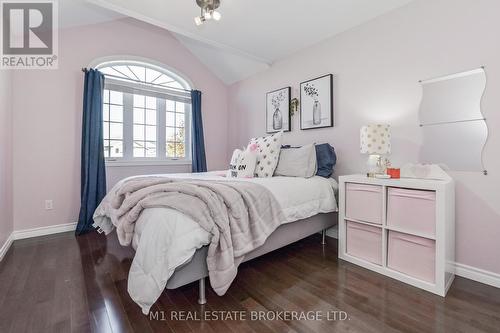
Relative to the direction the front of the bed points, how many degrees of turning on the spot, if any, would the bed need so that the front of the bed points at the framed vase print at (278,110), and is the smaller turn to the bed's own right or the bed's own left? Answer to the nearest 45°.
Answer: approximately 180°

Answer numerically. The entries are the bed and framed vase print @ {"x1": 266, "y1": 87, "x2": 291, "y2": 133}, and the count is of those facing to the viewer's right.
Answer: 0

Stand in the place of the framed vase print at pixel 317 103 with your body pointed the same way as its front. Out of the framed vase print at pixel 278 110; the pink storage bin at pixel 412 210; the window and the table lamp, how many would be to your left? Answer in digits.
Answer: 2

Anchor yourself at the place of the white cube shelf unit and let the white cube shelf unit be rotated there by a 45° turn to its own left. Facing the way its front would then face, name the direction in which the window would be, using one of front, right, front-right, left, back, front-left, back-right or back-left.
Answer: right

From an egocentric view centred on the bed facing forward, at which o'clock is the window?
The window is roughly at 4 o'clock from the bed.

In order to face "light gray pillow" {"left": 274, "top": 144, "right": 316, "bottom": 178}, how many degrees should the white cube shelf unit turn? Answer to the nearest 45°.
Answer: approximately 45° to its right

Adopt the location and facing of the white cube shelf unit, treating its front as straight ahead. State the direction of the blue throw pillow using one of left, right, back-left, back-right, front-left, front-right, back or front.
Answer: right

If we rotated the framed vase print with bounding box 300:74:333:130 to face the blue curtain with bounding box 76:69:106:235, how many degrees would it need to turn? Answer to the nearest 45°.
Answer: approximately 45° to its right

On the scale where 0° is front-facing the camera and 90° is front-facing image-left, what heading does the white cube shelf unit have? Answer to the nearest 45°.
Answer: approximately 45°

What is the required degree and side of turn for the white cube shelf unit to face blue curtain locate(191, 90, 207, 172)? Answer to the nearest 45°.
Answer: approximately 45° to its right

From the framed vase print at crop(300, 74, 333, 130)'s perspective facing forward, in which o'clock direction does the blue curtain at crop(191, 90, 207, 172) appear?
The blue curtain is roughly at 2 o'clock from the framed vase print.

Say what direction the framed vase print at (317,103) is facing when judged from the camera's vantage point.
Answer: facing the viewer and to the left of the viewer
